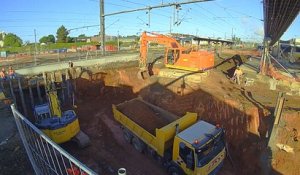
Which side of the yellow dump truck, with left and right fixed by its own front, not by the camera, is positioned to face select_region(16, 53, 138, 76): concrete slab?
back

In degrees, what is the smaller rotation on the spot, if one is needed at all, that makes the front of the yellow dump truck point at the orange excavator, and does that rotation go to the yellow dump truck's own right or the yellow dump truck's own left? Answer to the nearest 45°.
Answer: approximately 135° to the yellow dump truck's own left

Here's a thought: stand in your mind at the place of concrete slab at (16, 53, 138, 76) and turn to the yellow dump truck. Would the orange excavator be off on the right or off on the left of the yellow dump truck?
left

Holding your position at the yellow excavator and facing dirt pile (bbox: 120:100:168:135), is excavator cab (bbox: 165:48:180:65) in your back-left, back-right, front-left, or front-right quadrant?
front-left

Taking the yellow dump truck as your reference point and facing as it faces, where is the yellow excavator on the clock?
The yellow excavator is roughly at 5 o'clock from the yellow dump truck.

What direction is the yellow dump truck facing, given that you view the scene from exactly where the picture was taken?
facing the viewer and to the right of the viewer

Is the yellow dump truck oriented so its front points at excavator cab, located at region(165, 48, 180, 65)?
no

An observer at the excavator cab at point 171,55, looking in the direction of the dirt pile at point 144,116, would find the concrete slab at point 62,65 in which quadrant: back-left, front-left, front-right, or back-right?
front-right
